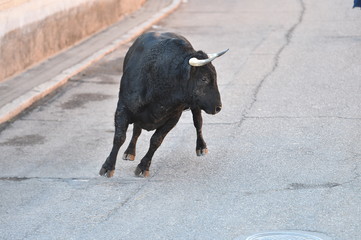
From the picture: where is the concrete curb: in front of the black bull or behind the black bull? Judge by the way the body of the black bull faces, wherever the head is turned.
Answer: behind

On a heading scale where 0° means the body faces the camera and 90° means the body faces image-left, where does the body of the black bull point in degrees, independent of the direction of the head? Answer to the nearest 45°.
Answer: approximately 315°

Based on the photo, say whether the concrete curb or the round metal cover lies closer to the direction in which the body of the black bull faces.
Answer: the round metal cover

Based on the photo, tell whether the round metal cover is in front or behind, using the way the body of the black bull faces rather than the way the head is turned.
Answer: in front
